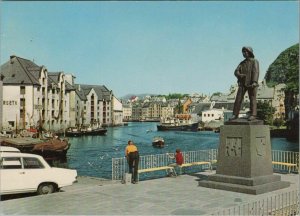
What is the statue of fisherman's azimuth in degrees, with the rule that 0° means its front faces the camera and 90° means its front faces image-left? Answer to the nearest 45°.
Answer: approximately 45°

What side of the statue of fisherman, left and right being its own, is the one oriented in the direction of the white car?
front

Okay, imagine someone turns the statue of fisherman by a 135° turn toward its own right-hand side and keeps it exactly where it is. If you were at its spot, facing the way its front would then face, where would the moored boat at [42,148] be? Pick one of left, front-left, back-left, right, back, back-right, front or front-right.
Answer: front-left
